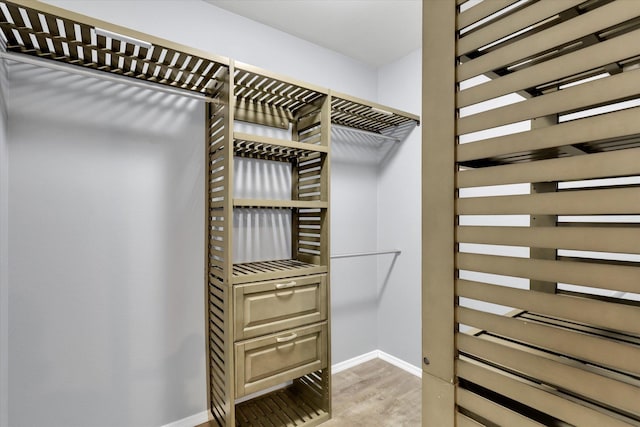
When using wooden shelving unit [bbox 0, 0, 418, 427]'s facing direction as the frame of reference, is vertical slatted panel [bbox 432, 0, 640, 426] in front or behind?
in front

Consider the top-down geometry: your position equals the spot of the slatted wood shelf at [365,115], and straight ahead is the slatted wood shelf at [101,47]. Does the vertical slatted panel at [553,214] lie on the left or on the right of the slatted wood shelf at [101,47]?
left
